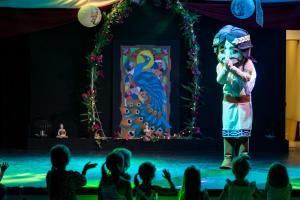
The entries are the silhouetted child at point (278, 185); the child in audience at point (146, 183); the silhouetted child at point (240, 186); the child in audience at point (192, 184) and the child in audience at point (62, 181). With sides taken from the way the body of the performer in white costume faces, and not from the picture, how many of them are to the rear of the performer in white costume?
0

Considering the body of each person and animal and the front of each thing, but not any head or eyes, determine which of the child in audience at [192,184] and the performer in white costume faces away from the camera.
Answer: the child in audience

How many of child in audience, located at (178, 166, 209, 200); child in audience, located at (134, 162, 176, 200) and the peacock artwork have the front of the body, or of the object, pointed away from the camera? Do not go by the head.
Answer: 2

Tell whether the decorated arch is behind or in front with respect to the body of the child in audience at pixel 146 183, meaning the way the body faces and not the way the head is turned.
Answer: in front

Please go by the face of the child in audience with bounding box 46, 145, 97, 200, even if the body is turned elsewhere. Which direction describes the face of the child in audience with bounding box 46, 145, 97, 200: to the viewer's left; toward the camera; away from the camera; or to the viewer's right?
away from the camera

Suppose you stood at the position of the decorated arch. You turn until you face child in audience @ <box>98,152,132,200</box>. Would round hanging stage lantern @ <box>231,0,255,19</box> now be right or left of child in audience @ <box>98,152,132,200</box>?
left

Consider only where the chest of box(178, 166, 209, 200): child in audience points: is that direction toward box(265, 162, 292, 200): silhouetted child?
no

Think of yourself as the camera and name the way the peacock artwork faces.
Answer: facing the viewer

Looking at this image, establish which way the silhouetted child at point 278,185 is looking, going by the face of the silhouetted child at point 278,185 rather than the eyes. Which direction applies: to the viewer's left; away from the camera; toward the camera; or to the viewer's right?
away from the camera

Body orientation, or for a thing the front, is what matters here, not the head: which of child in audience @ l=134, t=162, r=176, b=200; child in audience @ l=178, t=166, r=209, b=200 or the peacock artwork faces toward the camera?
the peacock artwork

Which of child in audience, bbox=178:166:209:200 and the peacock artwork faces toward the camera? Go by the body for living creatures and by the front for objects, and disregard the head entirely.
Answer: the peacock artwork

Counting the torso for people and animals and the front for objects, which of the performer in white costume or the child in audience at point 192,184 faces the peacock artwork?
the child in audience

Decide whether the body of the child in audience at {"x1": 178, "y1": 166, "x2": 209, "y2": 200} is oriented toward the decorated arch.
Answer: yes

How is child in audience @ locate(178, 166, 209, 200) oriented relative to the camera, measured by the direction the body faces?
away from the camera

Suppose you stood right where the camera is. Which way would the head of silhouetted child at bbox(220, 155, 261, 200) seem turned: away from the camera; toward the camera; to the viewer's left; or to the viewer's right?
away from the camera

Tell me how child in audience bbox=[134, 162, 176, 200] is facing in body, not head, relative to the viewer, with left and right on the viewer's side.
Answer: facing away from the viewer

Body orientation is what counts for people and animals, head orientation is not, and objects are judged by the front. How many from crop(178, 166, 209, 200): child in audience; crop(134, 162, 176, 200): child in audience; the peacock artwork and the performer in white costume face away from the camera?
2

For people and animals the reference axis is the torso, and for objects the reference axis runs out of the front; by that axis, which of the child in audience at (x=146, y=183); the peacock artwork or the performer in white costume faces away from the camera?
the child in audience

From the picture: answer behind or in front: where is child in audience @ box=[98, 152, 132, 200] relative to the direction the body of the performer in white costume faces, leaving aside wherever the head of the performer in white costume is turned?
in front

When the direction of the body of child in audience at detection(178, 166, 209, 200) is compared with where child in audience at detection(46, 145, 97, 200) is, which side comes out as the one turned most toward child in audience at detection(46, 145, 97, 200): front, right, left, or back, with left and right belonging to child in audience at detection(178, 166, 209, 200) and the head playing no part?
left

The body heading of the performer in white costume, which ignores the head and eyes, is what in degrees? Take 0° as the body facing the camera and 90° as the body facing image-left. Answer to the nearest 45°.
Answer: approximately 45°

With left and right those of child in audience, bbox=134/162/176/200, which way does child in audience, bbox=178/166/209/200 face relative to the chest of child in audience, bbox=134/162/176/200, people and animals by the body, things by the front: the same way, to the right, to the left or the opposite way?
the same way
